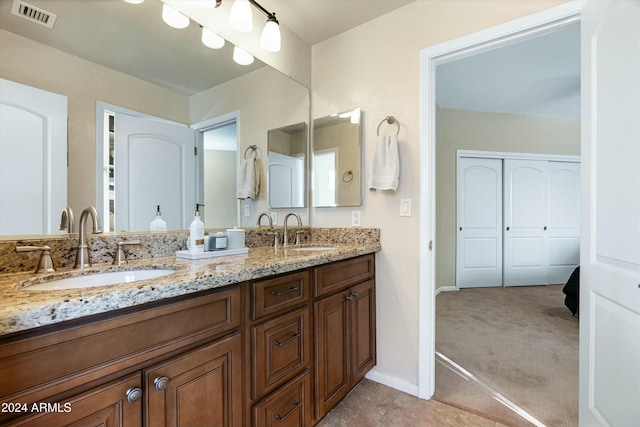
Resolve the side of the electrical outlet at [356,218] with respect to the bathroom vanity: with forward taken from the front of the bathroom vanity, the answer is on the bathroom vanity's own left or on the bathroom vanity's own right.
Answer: on the bathroom vanity's own left

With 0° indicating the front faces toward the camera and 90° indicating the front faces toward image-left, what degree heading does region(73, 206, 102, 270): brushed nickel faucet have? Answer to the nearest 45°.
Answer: approximately 315°

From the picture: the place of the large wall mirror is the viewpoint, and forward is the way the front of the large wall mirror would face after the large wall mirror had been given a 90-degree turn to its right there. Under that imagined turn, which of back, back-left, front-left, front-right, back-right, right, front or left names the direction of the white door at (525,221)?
back-left

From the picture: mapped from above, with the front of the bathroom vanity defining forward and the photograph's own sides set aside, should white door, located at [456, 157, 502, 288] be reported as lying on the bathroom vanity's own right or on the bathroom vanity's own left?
on the bathroom vanity's own left

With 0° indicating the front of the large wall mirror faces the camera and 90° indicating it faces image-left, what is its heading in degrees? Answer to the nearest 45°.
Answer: approximately 315°

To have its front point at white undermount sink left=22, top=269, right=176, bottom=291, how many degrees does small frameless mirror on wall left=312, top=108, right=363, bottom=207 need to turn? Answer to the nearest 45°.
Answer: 0° — it already faces it

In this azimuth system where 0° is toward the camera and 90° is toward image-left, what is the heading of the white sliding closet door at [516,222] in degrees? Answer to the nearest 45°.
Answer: approximately 0°

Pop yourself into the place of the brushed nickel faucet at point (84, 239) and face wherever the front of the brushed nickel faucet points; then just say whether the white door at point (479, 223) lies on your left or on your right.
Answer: on your left

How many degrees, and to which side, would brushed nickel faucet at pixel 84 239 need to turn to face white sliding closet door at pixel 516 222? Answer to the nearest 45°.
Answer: approximately 45° to its left
